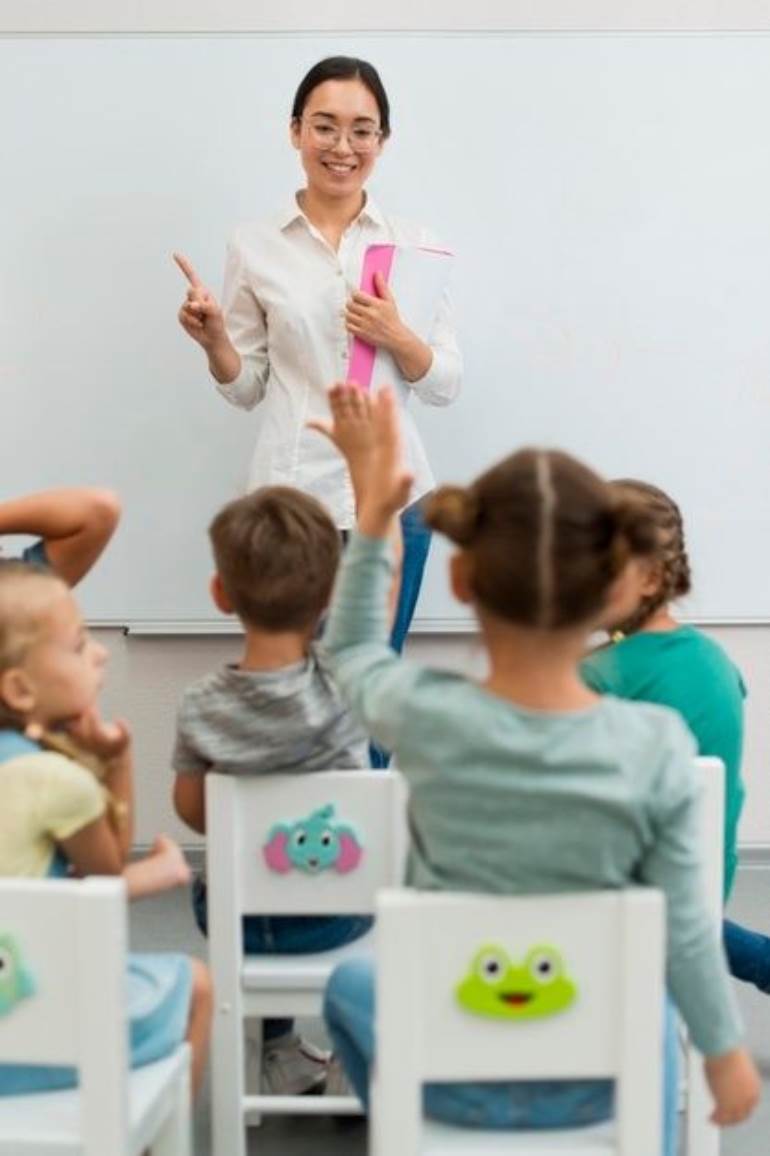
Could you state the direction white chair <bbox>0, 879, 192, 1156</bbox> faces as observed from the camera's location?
facing away from the viewer and to the right of the viewer

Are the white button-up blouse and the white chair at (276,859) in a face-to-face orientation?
yes

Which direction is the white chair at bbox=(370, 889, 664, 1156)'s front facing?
away from the camera

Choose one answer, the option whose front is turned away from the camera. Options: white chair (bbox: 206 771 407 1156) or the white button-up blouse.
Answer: the white chair

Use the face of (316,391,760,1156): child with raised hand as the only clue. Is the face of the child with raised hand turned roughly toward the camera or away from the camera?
away from the camera

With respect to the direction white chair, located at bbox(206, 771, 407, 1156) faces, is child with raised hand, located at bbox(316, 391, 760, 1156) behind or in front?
behind

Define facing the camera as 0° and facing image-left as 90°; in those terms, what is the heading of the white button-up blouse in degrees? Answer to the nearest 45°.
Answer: approximately 0°

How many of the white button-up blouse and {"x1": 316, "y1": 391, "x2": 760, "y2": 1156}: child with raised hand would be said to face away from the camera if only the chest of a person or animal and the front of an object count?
1

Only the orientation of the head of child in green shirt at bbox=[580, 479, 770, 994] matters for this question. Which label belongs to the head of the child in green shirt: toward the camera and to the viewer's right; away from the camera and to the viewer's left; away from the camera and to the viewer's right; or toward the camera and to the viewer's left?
away from the camera and to the viewer's left

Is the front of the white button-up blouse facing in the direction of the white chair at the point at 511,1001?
yes

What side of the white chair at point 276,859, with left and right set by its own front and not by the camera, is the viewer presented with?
back

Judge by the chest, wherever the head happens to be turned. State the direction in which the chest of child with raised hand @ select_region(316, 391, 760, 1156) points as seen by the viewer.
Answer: away from the camera

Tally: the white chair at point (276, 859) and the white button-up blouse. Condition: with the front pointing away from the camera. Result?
1

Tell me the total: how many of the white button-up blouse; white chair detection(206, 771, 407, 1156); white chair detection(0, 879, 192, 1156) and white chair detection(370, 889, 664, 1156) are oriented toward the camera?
1

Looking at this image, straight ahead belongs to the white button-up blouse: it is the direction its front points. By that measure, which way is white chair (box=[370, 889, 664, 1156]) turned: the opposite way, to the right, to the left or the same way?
the opposite way

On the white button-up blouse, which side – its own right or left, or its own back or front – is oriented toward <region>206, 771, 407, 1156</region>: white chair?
front

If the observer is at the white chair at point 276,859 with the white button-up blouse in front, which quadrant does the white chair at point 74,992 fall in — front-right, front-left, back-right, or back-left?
back-left
